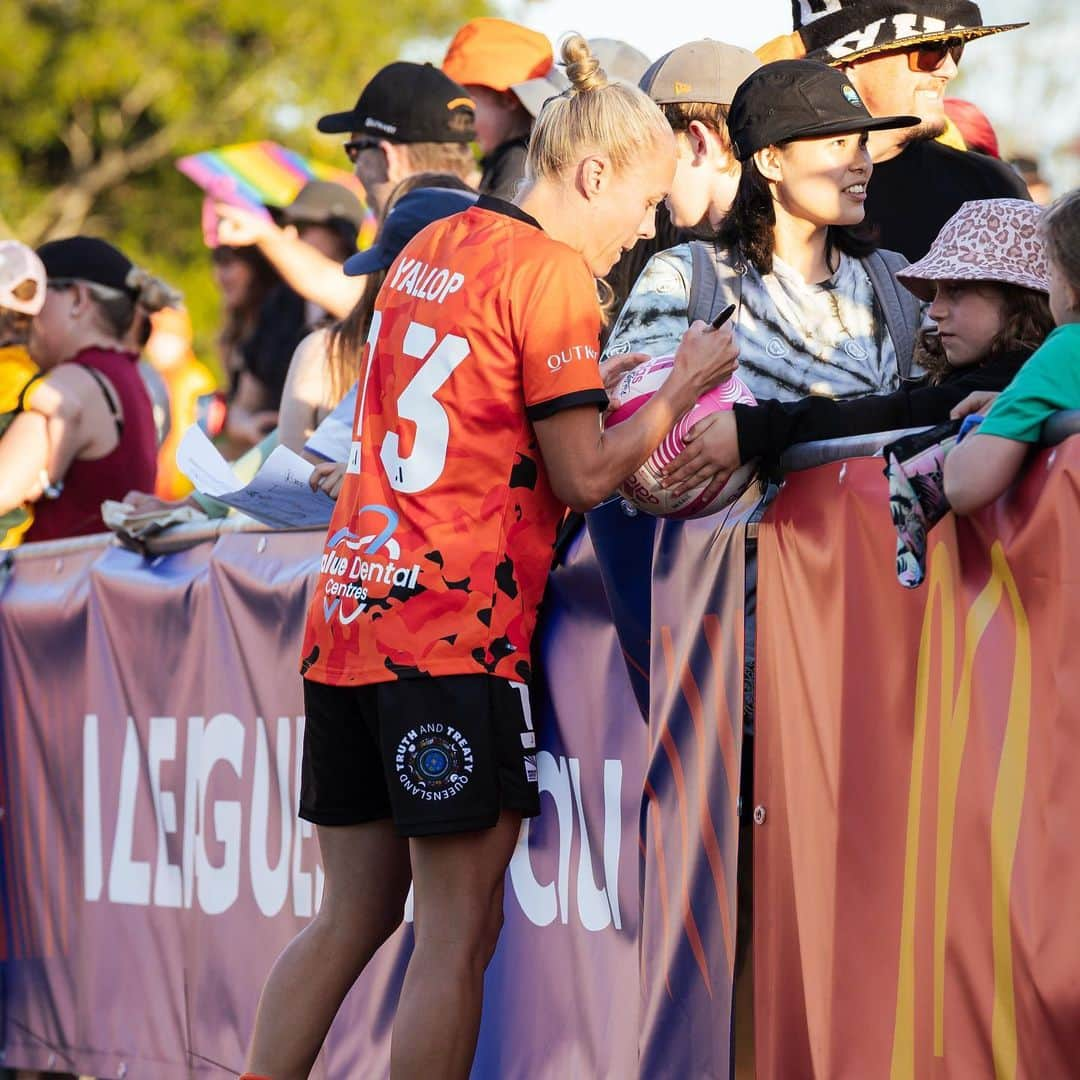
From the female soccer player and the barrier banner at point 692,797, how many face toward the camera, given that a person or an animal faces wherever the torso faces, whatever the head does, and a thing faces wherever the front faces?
1

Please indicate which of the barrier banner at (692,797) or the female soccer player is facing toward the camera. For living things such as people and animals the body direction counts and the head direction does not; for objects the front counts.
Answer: the barrier banner

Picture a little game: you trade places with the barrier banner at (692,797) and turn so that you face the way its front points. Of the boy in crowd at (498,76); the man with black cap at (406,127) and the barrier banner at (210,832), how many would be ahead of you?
0

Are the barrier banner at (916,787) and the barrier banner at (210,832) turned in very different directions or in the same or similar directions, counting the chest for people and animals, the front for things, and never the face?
same or similar directions

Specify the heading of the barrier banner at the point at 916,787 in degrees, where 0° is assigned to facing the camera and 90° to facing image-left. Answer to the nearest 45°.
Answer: approximately 0°

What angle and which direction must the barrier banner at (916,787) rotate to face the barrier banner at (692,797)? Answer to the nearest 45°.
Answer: approximately 135° to its right

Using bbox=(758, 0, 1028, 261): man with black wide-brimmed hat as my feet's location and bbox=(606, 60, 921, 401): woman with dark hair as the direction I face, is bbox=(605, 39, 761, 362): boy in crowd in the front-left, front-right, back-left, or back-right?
front-right

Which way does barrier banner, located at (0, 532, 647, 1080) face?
toward the camera

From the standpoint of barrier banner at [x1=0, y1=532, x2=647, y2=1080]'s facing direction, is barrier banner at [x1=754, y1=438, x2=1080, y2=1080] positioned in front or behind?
in front

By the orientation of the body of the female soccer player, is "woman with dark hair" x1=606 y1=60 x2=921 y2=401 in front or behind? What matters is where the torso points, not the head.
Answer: in front

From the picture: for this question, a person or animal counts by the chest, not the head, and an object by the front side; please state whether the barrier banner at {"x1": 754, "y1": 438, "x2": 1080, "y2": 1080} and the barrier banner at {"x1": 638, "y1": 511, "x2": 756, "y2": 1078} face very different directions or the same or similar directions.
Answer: same or similar directions

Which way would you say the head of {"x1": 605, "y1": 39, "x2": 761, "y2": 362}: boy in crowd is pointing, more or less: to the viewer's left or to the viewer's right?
to the viewer's left

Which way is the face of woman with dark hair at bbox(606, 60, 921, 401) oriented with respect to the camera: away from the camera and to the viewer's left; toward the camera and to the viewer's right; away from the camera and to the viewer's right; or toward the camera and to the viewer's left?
toward the camera and to the viewer's right
